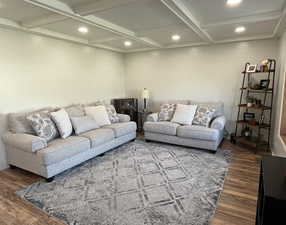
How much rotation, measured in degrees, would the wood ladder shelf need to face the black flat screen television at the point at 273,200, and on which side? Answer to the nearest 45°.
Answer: approximately 45° to its left

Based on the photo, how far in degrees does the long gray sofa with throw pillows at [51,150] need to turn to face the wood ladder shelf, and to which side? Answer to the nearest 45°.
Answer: approximately 45° to its left

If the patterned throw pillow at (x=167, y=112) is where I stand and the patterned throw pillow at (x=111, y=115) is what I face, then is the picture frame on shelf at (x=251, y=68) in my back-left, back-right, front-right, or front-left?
back-left

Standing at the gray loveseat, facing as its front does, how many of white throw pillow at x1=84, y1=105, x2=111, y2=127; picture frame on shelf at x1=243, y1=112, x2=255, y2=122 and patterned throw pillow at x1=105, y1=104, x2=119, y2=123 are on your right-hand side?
2

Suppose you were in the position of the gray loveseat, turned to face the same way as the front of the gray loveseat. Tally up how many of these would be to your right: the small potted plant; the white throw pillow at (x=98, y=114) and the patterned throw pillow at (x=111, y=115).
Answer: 2

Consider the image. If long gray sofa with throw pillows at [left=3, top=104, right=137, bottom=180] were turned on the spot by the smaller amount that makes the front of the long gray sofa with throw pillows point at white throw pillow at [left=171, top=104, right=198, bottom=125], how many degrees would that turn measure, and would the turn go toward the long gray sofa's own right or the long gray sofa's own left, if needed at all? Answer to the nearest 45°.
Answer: approximately 45° to the long gray sofa's own left

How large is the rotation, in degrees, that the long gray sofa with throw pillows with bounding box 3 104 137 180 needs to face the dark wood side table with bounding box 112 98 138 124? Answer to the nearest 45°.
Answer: approximately 90° to its left

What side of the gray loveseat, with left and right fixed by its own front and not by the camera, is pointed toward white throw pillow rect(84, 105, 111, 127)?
right
